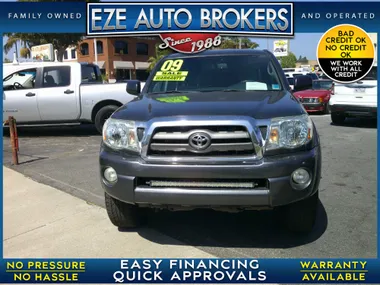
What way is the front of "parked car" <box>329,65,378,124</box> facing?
away from the camera

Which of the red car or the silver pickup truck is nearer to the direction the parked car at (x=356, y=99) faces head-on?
the red car

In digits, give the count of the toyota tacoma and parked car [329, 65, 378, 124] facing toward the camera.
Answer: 1

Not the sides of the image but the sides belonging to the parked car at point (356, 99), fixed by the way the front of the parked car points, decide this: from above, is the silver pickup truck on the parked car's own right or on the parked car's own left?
on the parked car's own left

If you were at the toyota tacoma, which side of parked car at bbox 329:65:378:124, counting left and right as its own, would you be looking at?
back

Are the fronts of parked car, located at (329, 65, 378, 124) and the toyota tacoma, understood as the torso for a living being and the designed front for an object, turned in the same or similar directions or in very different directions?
very different directions

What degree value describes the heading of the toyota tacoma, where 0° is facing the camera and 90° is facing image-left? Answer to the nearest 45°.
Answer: approximately 0°

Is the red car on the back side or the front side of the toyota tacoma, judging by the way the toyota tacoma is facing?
on the back side

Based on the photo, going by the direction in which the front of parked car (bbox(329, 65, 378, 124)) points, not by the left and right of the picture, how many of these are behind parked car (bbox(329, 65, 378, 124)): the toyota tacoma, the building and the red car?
1

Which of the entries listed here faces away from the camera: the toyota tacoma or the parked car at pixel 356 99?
the parked car
